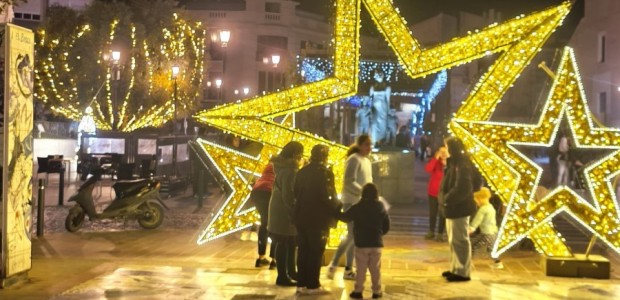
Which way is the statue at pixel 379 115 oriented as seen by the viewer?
toward the camera

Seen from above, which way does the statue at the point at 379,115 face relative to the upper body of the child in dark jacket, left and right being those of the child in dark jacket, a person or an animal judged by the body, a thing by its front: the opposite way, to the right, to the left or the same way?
the opposite way

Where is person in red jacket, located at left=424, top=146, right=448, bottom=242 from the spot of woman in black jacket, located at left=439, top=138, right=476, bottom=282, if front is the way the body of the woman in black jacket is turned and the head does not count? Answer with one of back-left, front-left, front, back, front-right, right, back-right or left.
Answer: right

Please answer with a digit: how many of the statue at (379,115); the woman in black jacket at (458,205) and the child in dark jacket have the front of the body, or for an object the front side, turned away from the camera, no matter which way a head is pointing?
1

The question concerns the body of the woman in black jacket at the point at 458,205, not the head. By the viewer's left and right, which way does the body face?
facing to the left of the viewer

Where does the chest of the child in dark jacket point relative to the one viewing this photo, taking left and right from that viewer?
facing away from the viewer

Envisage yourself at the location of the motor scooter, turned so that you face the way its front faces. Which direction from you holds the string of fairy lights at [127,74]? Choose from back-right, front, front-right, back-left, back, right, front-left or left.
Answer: right

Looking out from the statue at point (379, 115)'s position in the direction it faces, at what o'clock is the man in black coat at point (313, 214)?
The man in black coat is roughly at 12 o'clock from the statue.

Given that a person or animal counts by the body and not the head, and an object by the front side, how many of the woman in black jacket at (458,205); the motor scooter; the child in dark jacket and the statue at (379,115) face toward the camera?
1

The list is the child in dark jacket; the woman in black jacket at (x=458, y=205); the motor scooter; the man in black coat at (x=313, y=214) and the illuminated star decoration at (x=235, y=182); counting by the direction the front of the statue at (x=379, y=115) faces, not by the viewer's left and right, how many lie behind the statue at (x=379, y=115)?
0

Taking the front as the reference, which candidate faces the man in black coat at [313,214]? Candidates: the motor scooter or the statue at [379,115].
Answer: the statue

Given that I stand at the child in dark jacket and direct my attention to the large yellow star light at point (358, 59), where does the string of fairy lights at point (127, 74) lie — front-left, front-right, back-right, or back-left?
front-left
